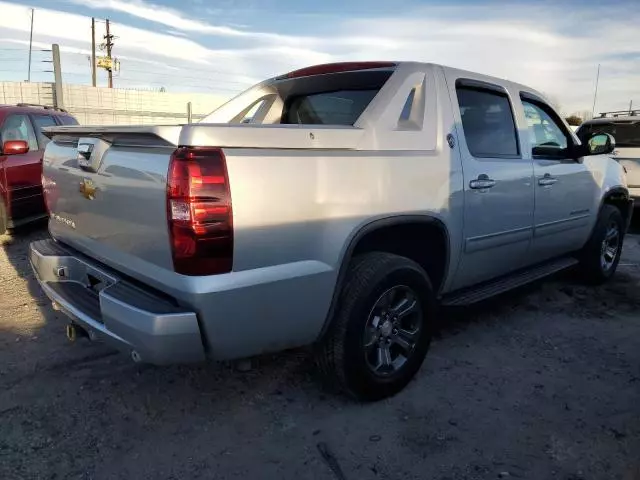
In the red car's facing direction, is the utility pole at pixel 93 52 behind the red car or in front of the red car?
behind

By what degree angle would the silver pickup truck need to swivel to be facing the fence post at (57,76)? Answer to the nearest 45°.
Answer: approximately 90° to its left

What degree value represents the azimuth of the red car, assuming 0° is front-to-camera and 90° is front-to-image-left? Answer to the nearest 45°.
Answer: approximately 45°

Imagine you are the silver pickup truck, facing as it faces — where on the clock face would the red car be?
The red car is roughly at 9 o'clock from the silver pickup truck.

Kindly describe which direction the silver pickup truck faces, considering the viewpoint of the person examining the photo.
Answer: facing away from the viewer and to the right of the viewer

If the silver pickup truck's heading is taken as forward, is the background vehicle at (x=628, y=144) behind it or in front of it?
in front

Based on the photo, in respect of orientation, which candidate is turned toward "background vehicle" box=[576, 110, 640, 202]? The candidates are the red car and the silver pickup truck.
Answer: the silver pickup truck
